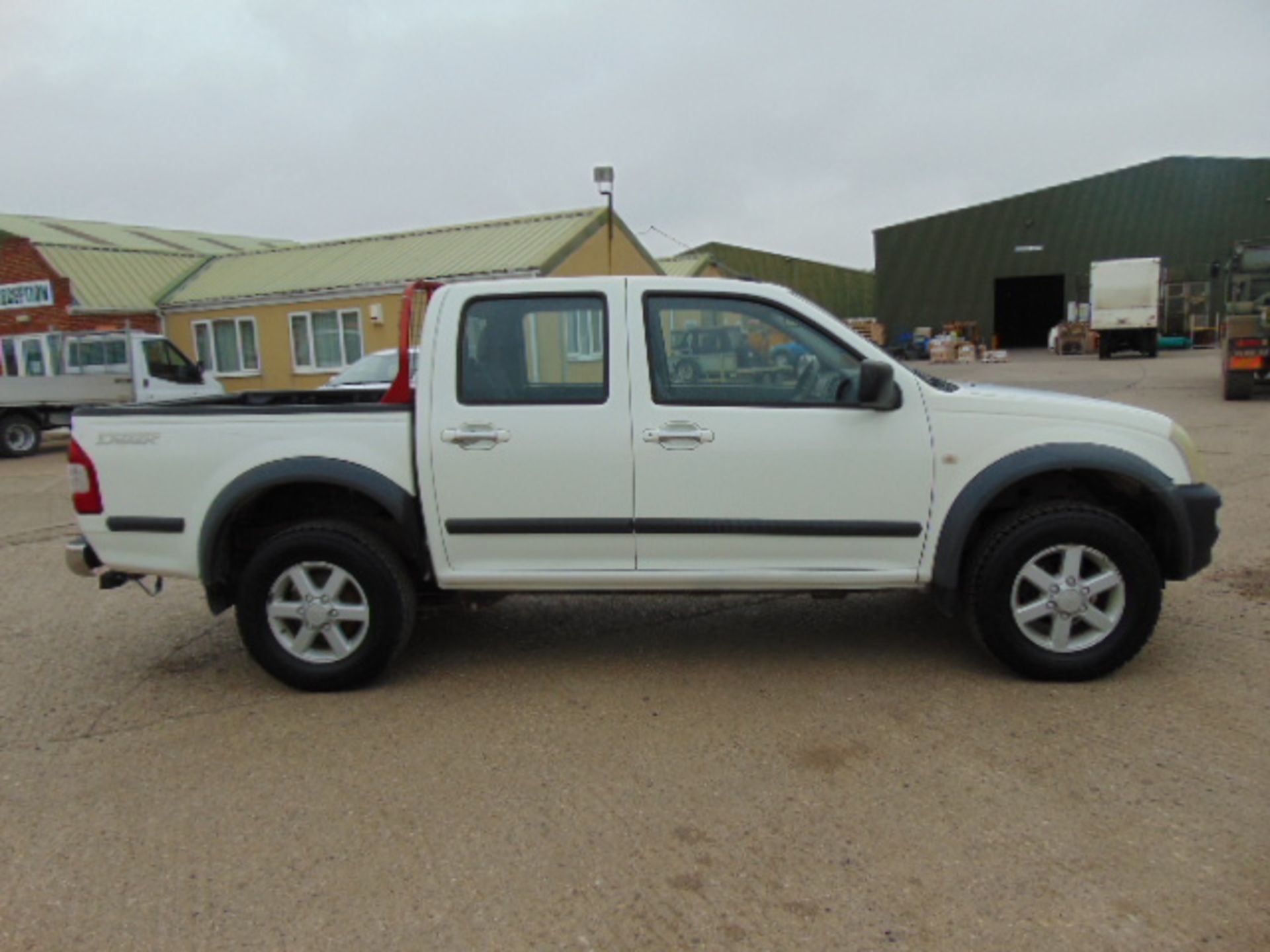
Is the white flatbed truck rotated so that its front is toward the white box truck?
yes

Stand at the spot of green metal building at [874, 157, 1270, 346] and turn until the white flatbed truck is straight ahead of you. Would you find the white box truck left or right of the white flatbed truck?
left

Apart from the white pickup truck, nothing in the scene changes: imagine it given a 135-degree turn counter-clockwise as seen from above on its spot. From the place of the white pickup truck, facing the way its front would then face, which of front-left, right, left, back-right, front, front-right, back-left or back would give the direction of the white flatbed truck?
front

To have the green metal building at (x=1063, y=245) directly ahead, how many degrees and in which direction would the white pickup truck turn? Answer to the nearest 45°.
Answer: approximately 45° to its left

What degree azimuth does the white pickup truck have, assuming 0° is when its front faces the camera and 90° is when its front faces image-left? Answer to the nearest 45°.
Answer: approximately 270°

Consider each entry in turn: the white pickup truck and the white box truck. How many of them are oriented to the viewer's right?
1

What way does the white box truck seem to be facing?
away from the camera

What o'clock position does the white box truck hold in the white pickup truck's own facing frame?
The white box truck is roughly at 10 o'clock from the white pickup truck.

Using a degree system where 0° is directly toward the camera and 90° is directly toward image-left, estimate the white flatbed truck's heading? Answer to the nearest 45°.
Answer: approximately 270°

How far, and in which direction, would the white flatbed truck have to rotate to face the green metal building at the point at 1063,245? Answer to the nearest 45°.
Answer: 0° — it already faces it
